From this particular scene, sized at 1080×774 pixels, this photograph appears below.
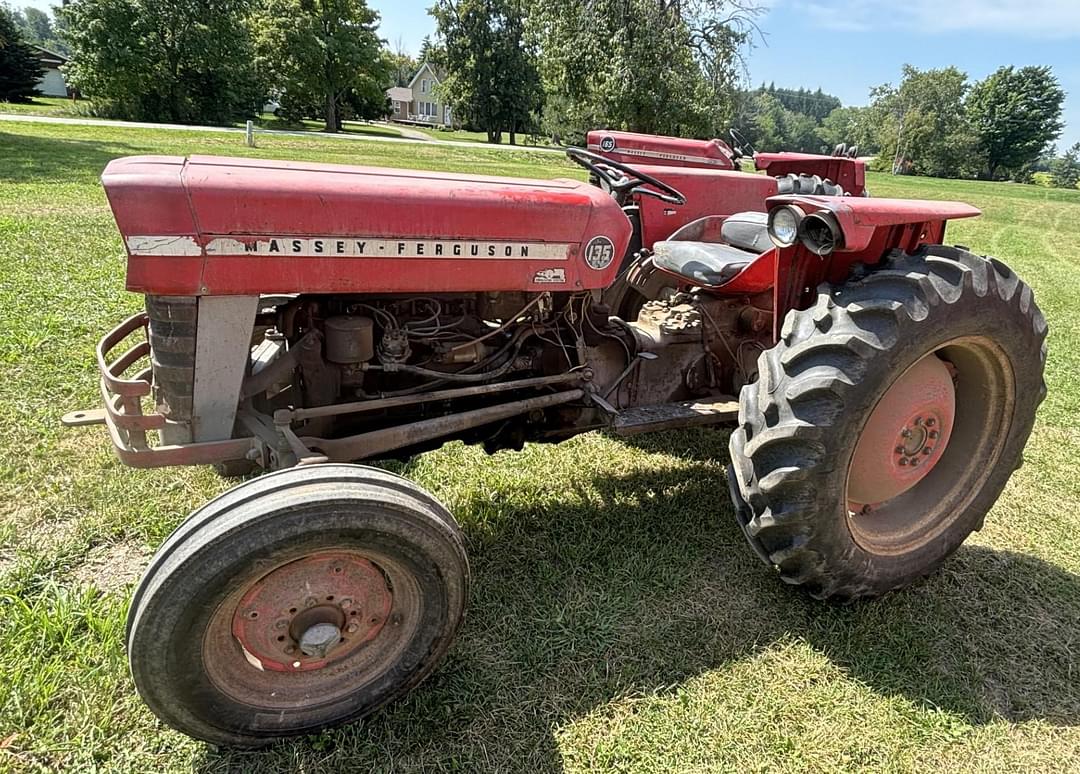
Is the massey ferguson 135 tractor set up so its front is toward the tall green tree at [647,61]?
no

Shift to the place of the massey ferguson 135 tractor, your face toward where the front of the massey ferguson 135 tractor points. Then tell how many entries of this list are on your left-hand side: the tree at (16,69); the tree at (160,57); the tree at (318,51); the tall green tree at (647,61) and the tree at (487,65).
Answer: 0

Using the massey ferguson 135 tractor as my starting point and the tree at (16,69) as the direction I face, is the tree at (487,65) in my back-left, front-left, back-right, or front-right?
front-right

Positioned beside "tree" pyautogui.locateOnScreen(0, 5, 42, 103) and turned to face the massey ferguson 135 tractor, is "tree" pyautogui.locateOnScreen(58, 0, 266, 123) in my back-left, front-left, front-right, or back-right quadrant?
front-left

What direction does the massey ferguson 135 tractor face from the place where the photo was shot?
facing the viewer and to the left of the viewer

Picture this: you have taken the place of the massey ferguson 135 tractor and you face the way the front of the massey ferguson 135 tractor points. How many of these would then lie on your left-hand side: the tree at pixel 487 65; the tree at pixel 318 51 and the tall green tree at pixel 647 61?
0

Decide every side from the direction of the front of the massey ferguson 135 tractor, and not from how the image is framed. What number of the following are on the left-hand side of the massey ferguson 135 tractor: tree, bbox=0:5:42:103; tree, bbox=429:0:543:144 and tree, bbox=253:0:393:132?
0

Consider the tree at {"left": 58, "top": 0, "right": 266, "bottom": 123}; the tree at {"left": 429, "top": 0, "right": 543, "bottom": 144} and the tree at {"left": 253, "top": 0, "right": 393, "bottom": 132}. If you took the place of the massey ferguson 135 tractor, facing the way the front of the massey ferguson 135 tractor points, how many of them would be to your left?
0

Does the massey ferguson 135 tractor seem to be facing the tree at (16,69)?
no

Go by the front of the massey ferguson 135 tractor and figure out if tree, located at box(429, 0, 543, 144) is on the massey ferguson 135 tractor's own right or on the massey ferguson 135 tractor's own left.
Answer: on the massey ferguson 135 tractor's own right

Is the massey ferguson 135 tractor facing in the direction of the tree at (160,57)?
no

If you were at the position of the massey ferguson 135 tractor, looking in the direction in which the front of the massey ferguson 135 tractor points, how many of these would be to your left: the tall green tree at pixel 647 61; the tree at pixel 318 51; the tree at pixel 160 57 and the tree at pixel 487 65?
0

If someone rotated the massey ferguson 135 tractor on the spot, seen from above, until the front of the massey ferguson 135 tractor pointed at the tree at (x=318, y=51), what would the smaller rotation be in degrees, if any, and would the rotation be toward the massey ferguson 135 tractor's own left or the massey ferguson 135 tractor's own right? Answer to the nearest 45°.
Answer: approximately 135° to the massey ferguson 135 tractor's own right
